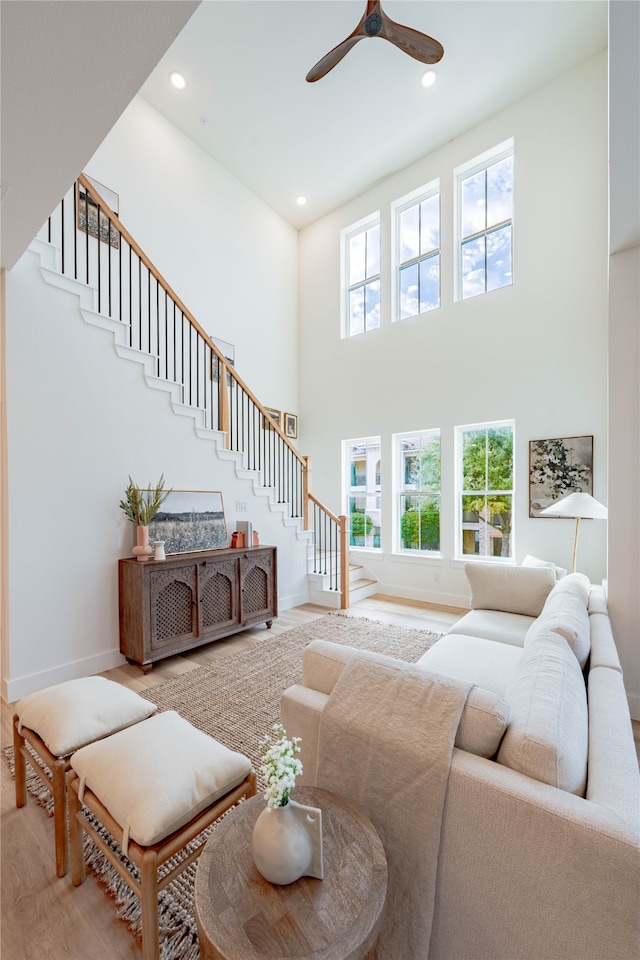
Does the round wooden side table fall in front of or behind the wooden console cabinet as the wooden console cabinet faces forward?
in front

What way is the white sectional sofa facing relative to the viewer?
to the viewer's left

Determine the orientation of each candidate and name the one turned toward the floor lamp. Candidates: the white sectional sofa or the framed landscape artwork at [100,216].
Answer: the framed landscape artwork

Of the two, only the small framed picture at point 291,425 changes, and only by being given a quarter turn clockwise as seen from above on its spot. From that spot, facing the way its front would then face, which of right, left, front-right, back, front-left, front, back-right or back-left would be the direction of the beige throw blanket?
front-left

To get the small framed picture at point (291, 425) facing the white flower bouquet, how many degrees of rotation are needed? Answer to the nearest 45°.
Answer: approximately 45° to its right

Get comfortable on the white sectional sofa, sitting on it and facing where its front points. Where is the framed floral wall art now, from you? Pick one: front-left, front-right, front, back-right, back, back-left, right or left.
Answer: right

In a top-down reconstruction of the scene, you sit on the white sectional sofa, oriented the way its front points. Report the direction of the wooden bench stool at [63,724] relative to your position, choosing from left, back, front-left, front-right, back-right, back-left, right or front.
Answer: front

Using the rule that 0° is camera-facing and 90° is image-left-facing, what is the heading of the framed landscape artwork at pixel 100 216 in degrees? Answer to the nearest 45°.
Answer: approximately 315°

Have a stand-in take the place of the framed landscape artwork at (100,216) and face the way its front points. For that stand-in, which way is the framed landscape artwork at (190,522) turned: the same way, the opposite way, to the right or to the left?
the same way

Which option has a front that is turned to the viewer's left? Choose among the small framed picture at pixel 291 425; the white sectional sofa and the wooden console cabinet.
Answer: the white sectional sofa

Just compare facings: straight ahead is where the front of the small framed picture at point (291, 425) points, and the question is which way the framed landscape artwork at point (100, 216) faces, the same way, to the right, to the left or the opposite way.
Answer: the same way

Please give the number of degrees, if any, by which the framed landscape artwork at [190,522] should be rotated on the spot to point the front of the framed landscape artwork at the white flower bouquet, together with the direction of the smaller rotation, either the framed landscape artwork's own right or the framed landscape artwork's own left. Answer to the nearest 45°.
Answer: approximately 45° to the framed landscape artwork's own right

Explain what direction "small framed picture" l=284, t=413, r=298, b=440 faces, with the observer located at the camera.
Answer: facing the viewer and to the right of the viewer

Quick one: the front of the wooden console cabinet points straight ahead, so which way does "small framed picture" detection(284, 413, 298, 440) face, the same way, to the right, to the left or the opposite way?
the same way

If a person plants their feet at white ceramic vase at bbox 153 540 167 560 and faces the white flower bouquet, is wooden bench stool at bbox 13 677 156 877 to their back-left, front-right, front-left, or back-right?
front-right

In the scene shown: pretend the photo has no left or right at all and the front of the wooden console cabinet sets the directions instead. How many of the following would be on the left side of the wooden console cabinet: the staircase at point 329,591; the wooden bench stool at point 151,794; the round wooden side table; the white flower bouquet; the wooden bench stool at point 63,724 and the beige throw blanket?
1

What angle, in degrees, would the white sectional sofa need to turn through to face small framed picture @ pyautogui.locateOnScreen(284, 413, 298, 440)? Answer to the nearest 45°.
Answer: approximately 45° to its right

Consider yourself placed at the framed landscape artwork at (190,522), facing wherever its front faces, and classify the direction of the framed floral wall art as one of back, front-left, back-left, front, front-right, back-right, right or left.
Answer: front-left
